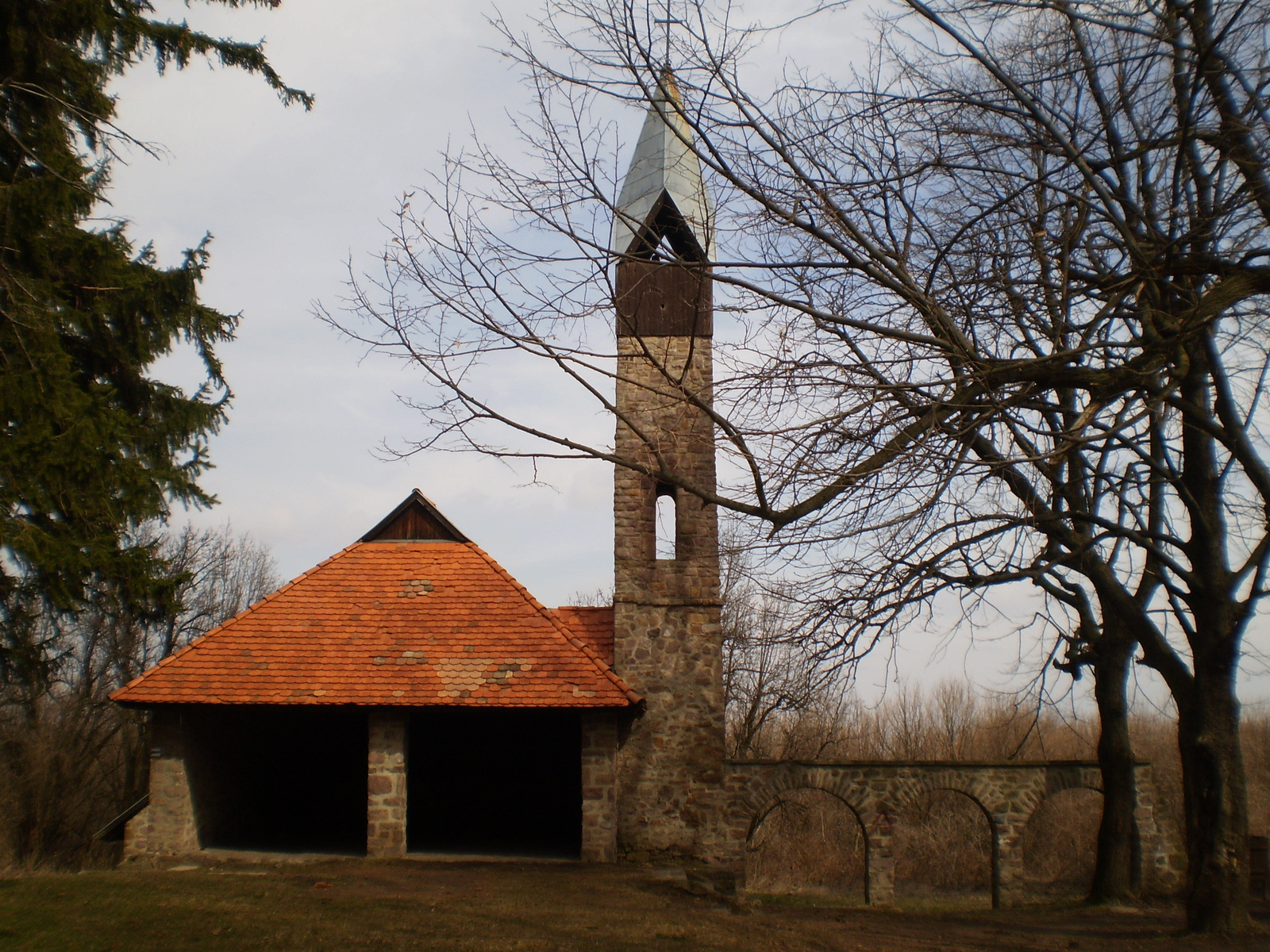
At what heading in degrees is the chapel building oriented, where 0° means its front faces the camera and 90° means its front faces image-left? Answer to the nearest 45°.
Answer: approximately 0°

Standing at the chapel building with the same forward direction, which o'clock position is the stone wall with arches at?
The stone wall with arches is roughly at 9 o'clock from the chapel building.
